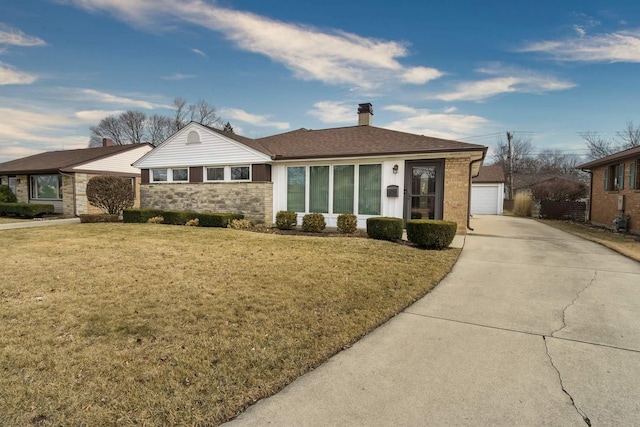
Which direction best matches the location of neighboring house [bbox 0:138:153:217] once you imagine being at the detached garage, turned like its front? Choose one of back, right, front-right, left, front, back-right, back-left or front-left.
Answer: front-right

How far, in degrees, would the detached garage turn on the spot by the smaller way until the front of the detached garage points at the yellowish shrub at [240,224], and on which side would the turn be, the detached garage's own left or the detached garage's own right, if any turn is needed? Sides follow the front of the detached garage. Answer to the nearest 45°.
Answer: approximately 45° to the detached garage's own right

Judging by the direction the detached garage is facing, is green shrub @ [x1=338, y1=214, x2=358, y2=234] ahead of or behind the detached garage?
ahead

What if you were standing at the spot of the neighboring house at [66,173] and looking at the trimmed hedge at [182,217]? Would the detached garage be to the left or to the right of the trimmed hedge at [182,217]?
left

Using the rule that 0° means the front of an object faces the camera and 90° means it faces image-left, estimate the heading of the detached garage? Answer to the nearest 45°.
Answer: approximately 0°

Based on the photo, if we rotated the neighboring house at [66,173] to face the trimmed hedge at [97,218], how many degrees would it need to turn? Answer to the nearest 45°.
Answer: approximately 45° to its left

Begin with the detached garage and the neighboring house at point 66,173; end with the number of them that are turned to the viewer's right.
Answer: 0

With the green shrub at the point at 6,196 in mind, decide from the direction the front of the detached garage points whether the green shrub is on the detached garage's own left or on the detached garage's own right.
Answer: on the detached garage's own right

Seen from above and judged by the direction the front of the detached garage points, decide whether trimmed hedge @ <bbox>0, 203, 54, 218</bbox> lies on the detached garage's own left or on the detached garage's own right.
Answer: on the detached garage's own right

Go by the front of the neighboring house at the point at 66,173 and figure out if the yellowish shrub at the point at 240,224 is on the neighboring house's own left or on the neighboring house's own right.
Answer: on the neighboring house's own left

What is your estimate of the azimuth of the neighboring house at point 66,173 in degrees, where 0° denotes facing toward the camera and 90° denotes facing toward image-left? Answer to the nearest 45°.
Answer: approximately 45°

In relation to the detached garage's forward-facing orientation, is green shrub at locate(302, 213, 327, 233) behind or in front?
in front
